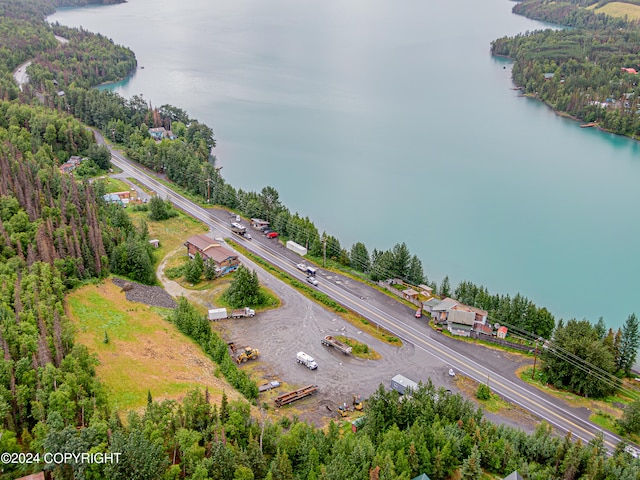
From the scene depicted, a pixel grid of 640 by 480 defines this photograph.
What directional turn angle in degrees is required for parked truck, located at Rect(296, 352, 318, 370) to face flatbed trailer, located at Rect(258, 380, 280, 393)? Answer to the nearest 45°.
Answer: approximately 90° to its right

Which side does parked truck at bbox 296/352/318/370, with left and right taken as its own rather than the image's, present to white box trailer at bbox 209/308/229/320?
back

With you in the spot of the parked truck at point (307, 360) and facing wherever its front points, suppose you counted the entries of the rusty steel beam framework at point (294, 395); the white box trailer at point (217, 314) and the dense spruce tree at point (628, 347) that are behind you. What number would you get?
1

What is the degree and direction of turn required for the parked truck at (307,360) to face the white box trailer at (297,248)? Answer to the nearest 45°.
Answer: approximately 135° to its left

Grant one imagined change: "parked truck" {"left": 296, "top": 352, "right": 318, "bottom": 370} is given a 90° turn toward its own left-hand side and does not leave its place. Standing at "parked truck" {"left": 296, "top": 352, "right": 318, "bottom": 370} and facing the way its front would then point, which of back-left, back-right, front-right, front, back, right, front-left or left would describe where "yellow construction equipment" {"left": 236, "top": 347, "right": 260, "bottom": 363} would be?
back-left

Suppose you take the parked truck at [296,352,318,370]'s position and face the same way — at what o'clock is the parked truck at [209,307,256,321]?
the parked truck at [209,307,256,321] is roughly at 6 o'clock from the parked truck at [296,352,318,370].

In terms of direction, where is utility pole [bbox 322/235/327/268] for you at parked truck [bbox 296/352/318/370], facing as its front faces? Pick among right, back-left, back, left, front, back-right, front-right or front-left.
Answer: back-left

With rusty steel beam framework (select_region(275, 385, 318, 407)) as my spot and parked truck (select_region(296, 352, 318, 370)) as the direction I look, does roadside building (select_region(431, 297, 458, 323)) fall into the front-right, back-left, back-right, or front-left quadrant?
front-right

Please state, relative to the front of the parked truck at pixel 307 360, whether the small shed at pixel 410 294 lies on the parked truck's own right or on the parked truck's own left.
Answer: on the parked truck's own left

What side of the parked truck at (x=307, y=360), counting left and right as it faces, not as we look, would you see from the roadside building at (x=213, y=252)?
back

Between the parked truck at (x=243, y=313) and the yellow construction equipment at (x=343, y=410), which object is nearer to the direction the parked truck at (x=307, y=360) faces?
the yellow construction equipment

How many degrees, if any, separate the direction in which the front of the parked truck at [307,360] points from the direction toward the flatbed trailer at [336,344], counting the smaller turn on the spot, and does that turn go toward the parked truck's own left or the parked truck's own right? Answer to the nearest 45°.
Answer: approximately 90° to the parked truck's own left

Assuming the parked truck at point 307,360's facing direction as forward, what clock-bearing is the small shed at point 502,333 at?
The small shed is roughly at 10 o'clock from the parked truck.

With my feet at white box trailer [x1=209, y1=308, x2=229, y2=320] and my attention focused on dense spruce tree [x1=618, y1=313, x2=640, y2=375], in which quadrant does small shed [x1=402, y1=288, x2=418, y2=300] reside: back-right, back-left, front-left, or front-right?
front-left

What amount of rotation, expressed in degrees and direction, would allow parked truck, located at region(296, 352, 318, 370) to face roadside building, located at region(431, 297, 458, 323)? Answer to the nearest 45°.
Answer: approximately 90° to its left

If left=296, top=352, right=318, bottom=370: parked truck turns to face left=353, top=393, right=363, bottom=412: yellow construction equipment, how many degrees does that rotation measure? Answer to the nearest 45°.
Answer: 0° — it already faces it

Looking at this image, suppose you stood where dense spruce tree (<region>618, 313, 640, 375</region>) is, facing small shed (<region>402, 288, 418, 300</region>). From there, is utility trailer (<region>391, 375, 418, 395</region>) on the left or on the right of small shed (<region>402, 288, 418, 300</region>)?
left

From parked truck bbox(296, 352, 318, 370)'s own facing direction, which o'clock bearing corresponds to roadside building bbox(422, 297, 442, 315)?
The roadside building is roughly at 9 o'clock from the parked truck.

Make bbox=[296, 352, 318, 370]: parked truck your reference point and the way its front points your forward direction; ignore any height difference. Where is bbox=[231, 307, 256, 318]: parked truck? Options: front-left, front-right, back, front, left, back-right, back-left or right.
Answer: back

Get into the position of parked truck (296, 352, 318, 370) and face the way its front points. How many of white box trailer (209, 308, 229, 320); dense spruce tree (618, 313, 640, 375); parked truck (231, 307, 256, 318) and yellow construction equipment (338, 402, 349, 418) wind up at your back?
2
